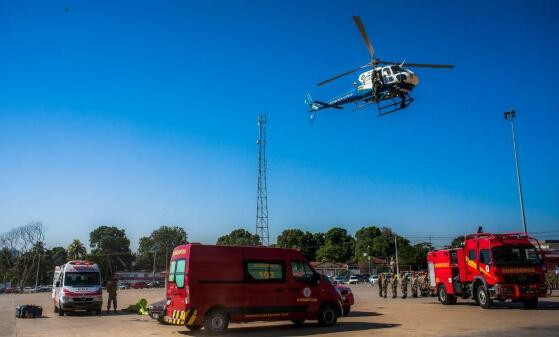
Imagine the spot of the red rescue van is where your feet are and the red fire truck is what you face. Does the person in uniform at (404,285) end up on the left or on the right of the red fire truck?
left

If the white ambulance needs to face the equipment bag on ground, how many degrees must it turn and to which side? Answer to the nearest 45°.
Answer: approximately 90° to its right

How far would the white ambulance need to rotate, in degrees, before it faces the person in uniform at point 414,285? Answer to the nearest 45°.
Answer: approximately 90° to its left

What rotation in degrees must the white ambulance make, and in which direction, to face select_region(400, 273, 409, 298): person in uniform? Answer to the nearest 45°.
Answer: approximately 90° to its left

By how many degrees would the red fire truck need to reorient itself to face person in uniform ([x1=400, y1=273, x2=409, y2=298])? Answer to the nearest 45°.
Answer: approximately 180°

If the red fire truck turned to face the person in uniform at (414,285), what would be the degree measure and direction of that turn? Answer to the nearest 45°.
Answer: approximately 180°

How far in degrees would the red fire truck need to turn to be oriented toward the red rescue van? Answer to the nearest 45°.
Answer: approximately 90° to its right

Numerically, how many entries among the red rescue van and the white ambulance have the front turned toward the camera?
1

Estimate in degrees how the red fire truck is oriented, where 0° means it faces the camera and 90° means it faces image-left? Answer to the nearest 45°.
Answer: approximately 315°

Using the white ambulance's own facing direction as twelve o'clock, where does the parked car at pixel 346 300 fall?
The parked car is roughly at 10 o'clock from the white ambulance.

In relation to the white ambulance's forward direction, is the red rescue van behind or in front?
in front

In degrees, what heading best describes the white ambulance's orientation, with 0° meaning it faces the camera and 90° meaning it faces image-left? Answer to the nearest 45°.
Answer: approximately 0°

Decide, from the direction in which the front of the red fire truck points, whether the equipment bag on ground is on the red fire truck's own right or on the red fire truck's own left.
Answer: on the red fire truck's own right
